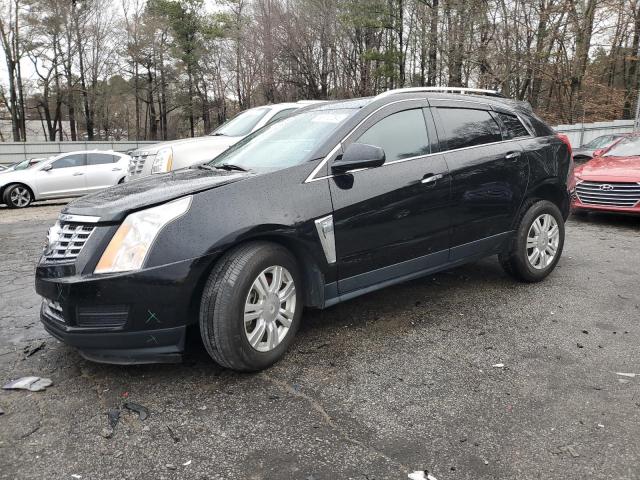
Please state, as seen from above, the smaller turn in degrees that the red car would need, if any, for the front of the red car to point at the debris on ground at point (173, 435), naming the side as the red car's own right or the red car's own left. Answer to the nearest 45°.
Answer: approximately 45° to the red car's own left

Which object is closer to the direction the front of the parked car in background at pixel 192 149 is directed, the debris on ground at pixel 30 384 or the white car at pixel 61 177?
the debris on ground

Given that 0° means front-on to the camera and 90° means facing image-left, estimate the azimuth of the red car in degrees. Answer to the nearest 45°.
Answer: approximately 45°

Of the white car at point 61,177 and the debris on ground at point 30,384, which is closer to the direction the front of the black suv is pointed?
the debris on ground

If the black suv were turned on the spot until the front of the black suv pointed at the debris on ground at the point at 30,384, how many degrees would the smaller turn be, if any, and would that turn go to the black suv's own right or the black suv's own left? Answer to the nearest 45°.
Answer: approximately 45° to the black suv's own right

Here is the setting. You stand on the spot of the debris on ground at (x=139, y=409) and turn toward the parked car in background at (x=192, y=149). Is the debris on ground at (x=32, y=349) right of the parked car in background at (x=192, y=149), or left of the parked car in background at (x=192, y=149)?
left

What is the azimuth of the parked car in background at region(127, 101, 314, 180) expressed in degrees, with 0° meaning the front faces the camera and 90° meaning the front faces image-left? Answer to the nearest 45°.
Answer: approximately 45°

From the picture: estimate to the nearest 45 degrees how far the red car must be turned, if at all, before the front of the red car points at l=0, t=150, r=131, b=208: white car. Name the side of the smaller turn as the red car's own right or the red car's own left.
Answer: approximately 45° to the red car's own right
